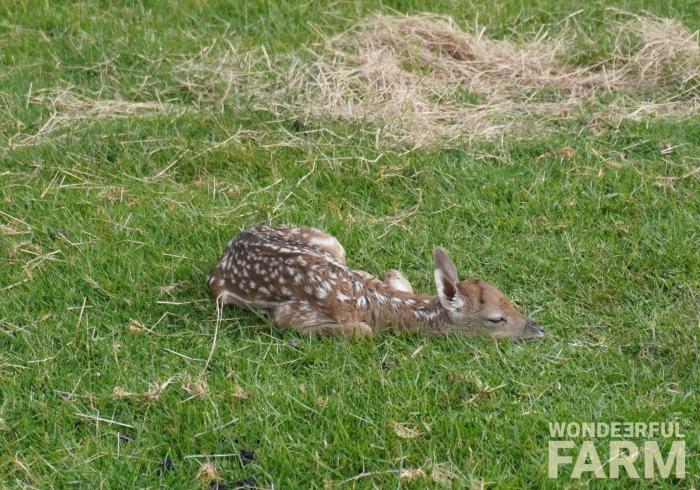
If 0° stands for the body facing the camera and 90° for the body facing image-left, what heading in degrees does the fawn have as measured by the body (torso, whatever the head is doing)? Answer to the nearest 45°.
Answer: approximately 270°
